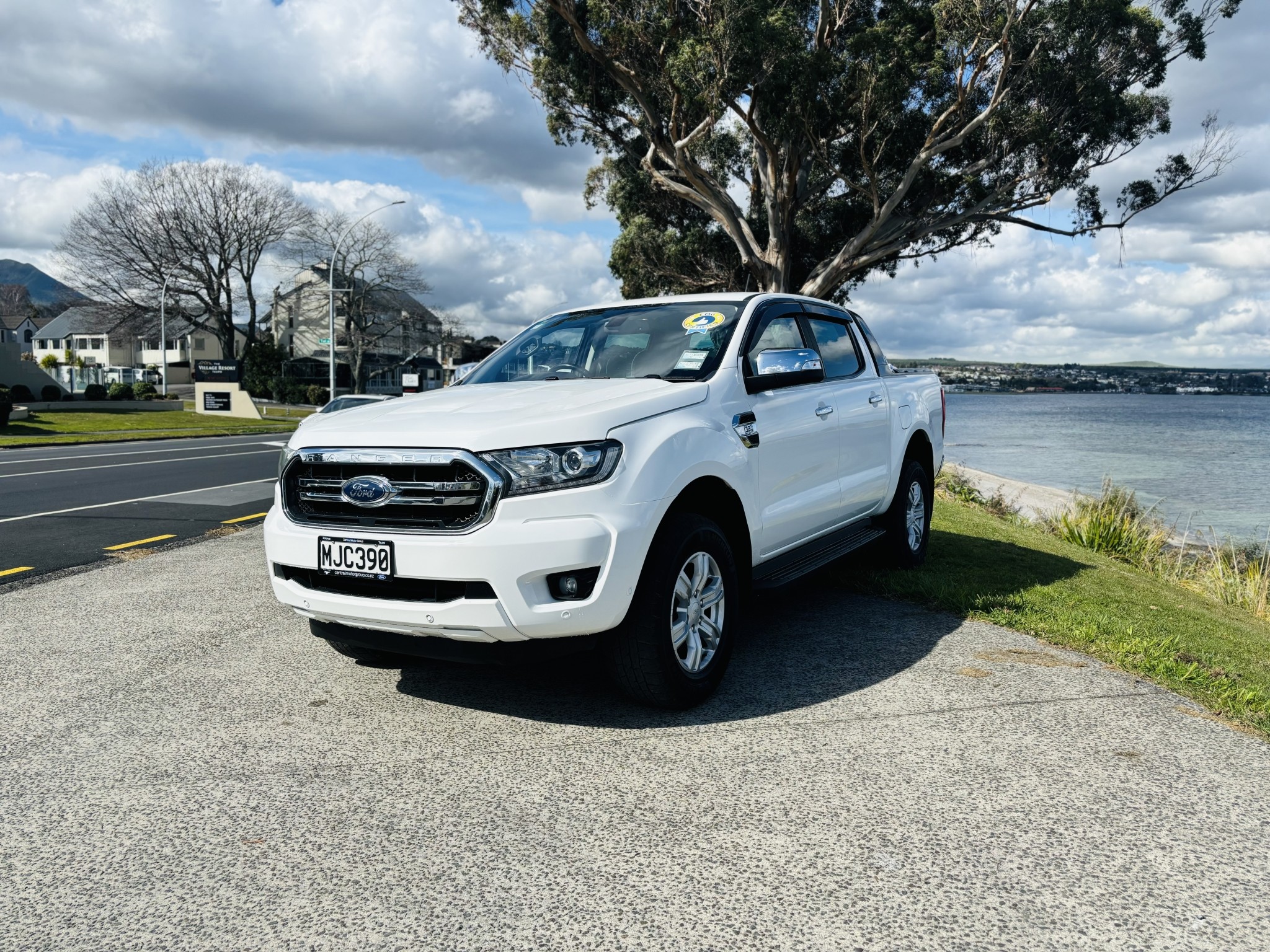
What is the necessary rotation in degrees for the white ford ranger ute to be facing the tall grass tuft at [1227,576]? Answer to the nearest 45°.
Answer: approximately 180°

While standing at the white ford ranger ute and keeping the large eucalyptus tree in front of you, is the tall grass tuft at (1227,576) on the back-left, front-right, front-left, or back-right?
front-right

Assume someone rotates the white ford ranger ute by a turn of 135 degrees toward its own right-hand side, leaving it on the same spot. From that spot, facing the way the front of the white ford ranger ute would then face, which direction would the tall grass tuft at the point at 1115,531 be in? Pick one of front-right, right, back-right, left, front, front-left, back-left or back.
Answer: front-right

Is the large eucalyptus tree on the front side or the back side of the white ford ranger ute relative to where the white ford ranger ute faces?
on the back side

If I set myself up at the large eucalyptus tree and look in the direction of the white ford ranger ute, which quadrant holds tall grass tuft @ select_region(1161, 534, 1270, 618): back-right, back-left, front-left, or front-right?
front-left

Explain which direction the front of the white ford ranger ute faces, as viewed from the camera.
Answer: facing the viewer and to the left of the viewer
